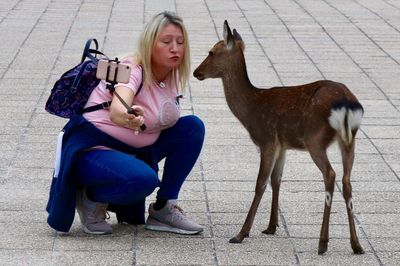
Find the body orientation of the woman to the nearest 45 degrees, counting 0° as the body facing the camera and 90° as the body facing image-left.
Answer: approximately 315°
